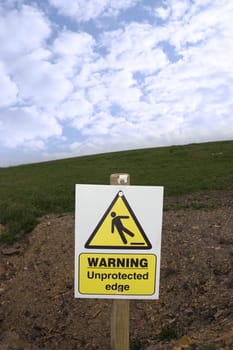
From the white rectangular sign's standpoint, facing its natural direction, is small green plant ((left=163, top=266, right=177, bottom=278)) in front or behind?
behind

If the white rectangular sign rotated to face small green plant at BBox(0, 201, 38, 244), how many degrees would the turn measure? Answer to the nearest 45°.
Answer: approximately 180°

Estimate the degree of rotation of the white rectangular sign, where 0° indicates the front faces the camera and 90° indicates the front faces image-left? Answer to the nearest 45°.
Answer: approximately 0°
